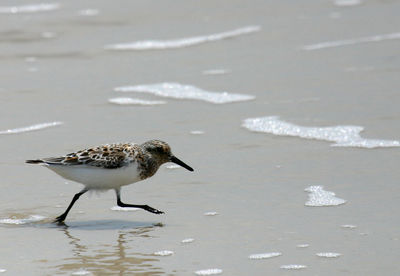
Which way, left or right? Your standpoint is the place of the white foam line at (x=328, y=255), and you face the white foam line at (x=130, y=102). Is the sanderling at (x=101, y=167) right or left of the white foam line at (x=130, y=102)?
left

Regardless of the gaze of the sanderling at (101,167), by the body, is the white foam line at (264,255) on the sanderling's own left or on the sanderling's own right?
on the sanderling's own right

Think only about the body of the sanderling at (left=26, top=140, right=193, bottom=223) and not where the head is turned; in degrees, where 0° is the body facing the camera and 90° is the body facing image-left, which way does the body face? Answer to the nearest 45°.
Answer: approximately 270°

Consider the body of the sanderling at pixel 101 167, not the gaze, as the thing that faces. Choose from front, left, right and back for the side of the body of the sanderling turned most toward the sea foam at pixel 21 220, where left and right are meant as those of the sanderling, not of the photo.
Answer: back

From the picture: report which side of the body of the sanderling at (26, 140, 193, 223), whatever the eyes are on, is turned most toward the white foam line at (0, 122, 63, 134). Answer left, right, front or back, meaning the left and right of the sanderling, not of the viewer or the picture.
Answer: left

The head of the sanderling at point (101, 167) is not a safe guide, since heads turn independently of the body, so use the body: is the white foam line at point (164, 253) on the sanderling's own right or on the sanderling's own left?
on the sanderling's own right

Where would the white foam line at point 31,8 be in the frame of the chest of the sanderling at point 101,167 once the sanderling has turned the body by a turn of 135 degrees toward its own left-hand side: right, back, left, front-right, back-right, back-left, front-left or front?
front-right

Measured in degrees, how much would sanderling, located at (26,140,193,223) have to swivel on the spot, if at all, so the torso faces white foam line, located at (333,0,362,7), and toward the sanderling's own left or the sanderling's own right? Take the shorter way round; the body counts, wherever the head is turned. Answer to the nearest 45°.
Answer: approximately 45° to the sanderling's own left

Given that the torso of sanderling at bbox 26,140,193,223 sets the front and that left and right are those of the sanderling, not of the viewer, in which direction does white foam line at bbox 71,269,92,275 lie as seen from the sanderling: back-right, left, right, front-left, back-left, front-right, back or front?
right

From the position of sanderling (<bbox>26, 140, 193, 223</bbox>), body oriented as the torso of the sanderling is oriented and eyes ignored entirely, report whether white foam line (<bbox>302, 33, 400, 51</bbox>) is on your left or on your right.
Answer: on your left

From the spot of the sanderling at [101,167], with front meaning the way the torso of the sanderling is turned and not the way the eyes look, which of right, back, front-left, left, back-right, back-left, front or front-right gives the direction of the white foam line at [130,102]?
left
